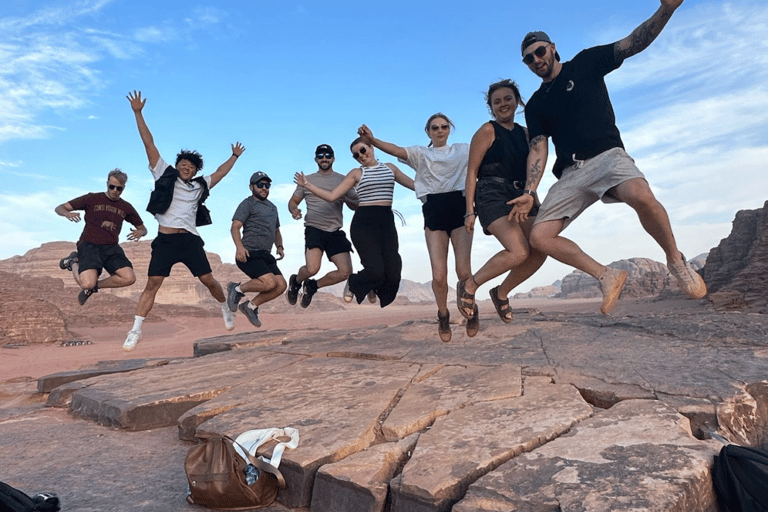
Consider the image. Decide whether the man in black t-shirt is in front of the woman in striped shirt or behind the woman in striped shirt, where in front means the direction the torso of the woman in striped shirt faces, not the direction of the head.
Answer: in front

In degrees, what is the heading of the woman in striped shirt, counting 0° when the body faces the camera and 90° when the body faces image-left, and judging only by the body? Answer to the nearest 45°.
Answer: approximately 0°

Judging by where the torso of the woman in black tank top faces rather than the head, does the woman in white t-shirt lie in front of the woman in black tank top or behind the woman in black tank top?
behind

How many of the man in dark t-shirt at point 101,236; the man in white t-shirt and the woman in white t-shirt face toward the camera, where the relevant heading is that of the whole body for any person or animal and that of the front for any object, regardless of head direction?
3

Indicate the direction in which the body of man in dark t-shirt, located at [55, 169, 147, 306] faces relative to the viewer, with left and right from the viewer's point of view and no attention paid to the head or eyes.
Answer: facing the viewer

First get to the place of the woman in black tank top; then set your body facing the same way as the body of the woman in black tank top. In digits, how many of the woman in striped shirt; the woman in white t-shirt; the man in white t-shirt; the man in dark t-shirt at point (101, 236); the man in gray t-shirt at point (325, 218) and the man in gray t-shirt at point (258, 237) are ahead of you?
0

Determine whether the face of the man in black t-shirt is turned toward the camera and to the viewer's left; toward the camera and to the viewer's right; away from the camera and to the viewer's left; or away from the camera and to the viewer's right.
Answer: toward the camera and to the viewer's left

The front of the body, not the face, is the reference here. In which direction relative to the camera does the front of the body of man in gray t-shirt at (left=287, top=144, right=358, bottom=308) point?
toward the camera

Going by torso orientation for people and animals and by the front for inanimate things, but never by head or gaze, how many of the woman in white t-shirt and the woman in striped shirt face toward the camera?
2

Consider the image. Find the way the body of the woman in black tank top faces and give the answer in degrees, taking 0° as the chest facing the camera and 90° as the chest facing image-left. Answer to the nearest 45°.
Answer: approximately 315°

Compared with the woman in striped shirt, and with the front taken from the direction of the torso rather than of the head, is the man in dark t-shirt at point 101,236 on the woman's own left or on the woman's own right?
on the woman's own right

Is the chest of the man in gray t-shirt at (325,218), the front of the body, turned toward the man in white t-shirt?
no

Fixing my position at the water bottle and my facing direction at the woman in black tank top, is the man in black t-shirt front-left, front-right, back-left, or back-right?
front-right

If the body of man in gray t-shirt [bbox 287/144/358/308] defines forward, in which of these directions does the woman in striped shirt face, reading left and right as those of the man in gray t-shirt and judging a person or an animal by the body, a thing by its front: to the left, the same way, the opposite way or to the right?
the same way

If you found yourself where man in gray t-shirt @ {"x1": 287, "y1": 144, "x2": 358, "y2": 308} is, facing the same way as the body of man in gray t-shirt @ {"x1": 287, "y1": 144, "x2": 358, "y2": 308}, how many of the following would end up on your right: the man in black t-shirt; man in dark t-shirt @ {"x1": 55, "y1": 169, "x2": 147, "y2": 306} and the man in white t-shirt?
2

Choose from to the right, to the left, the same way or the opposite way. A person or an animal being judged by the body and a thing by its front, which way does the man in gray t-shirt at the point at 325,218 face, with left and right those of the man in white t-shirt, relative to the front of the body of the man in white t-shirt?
the same way

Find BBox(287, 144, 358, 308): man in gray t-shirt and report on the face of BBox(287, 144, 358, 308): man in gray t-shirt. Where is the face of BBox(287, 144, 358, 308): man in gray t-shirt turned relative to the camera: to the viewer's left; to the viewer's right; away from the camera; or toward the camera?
toward the camera

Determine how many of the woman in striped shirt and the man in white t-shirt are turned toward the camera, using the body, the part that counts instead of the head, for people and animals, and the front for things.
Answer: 2

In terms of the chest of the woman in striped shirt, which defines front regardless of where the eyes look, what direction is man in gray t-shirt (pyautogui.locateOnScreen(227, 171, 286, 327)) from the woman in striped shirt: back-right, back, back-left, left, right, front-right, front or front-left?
back-right

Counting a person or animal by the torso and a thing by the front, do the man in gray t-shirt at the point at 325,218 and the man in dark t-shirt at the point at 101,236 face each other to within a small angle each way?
no

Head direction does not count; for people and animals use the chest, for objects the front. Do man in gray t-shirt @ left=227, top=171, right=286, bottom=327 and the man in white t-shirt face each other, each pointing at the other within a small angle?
no
